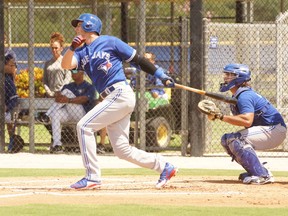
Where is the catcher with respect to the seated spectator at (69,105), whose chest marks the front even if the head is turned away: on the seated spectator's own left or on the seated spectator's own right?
on the seated spectator's own left

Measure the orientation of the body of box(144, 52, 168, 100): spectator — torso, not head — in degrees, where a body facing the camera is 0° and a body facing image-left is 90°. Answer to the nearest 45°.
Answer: approximately 45°

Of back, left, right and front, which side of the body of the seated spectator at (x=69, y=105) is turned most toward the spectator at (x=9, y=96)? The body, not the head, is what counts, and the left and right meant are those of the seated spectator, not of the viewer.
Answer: right

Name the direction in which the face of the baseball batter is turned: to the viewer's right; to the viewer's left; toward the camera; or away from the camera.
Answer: to the viewer's left

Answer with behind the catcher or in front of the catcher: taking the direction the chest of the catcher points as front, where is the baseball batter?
in front

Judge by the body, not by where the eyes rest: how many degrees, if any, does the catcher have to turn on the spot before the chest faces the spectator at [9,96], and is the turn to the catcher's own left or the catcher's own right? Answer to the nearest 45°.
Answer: approximately 45° to the catcher's own right

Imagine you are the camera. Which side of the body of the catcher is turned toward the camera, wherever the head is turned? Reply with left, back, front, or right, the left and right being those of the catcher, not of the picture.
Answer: left
